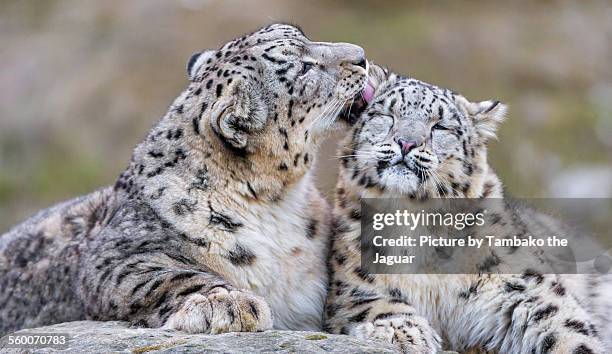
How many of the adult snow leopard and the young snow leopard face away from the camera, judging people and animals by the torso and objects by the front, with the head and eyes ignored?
0

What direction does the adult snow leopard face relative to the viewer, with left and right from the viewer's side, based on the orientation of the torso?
facing the viewer and to the right of the viewer

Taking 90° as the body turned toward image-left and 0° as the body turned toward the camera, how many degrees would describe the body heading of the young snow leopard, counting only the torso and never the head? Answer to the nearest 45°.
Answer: approximately 45°
